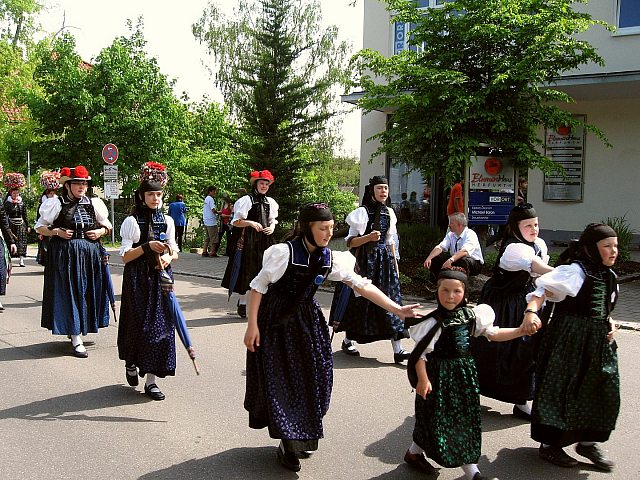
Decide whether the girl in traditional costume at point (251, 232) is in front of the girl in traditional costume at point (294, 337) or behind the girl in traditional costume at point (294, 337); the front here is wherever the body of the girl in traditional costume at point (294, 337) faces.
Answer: behind

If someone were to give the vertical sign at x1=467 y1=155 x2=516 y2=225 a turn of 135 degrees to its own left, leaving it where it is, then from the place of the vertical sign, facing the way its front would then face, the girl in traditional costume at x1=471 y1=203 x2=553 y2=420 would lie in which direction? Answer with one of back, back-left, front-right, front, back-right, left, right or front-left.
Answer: back-right

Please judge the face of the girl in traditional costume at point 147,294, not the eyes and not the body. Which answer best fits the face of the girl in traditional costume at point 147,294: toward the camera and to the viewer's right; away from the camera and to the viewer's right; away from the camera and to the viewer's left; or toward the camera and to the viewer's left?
toward the camera and to the viewer's right

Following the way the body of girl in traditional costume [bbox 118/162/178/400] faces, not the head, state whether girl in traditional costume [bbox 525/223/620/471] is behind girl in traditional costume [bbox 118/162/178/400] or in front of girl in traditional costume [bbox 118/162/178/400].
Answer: in front

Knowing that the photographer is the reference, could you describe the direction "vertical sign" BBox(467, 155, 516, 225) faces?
facing the viewer

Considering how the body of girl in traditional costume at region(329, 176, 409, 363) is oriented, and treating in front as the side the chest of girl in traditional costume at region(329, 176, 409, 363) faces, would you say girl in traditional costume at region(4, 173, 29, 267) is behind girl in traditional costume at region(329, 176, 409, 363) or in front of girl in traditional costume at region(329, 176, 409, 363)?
behind

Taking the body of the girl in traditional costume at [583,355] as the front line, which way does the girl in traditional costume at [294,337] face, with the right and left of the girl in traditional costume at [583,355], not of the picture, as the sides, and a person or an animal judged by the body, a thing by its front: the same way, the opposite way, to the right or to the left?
the same way

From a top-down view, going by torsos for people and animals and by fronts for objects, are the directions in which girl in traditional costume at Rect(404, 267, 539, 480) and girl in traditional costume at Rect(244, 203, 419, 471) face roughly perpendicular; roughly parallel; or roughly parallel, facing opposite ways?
roughly parallel

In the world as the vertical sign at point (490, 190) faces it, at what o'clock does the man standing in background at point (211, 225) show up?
The man standing in background is roughly at 4 o'clock from the vertical sign.

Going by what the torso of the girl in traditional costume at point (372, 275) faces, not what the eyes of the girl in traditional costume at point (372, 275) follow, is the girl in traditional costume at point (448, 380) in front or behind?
in front

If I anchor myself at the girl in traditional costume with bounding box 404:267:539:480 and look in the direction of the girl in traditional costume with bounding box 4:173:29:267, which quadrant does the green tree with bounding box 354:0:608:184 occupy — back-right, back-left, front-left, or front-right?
front-right

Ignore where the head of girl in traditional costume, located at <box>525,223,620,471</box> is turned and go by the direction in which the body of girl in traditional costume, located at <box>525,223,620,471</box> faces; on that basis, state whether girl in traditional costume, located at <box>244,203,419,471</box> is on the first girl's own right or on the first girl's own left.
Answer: on the first girl's own right

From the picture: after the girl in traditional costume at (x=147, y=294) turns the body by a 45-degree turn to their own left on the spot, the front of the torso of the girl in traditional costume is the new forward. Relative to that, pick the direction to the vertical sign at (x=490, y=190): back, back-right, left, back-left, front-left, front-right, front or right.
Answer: front-left

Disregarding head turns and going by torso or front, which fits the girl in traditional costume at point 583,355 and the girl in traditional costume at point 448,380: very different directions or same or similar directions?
same or similar directions

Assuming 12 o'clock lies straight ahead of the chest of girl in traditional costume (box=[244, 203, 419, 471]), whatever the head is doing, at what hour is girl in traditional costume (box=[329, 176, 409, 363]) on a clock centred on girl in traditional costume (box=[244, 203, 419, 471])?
girl in traditional costume (box=[329, 176, 409, 363]) is roughly at 8 o'clock from girl in traditional costume (box=[244, 203, 419, 471]).
